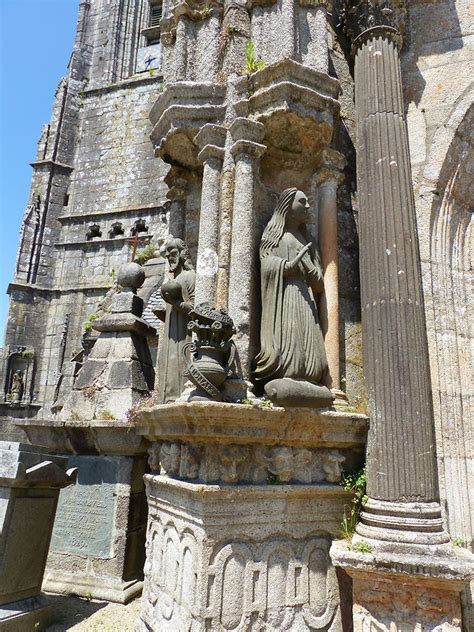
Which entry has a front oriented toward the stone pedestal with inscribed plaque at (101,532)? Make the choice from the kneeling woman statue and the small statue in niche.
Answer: the small statue in niche

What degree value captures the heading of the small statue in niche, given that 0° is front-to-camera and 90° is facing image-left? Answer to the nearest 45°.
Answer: approximately 0°

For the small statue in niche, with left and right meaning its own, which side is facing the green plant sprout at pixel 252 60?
front

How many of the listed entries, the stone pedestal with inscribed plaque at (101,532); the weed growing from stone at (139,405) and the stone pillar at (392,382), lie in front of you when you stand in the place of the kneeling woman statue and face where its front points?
1

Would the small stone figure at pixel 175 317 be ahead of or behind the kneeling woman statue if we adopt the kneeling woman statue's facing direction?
behind

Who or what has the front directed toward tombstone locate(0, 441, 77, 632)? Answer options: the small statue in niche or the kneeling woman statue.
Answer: the small statue in niche

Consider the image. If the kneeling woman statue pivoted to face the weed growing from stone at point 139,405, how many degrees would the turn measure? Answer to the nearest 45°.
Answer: approximately 135° to its left

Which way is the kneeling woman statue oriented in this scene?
to the viewer's right

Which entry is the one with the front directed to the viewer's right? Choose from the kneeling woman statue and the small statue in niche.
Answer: the kneeling woman statue

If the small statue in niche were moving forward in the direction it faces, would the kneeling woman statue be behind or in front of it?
in front

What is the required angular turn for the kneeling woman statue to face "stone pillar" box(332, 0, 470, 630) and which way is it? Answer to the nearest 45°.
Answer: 0° — it already faces it

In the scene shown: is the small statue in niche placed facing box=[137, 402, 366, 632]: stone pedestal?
yes

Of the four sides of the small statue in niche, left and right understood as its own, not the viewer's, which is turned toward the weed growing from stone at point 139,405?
front
